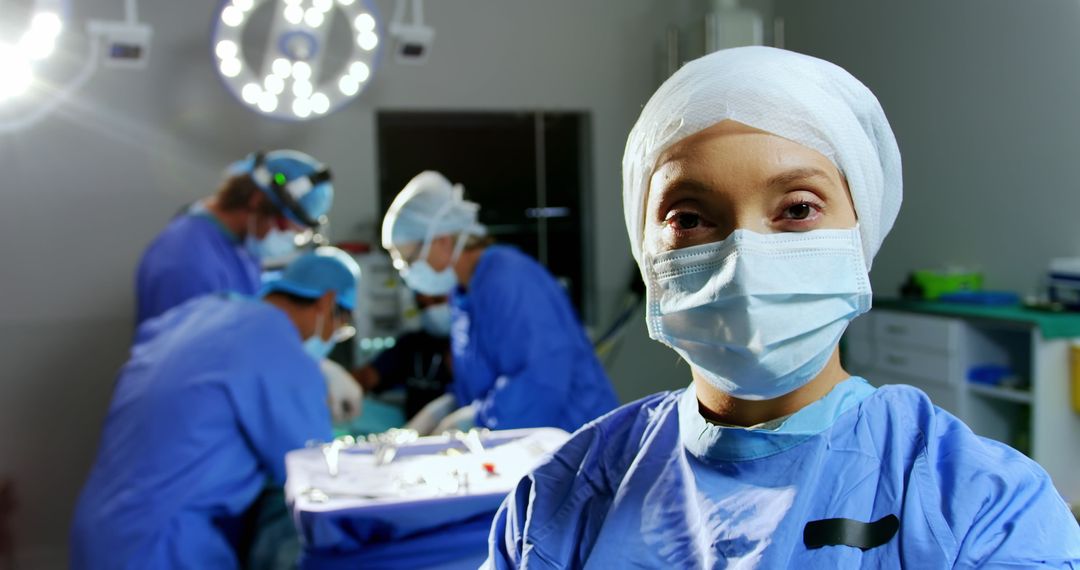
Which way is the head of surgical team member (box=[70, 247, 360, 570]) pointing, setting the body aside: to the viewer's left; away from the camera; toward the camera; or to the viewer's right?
to the viewer's right

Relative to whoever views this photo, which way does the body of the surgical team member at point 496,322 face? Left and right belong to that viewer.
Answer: facing to the left of the viewer

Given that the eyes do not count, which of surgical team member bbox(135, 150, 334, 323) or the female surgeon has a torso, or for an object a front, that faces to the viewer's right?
the surgical team member

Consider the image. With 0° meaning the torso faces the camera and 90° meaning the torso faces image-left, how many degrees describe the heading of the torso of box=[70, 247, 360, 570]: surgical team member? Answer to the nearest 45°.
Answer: approximately 225°

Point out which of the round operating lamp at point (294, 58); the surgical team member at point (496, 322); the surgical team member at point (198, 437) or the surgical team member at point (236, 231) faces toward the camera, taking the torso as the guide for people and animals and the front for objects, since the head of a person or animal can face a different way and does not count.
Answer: the round operating lamp

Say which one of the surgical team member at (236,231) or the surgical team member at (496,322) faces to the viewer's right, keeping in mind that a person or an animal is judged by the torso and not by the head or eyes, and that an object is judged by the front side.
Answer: the surgical team member at (236,231)

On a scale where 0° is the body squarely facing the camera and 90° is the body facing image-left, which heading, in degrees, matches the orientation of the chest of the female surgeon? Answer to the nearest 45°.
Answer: approximately 0°

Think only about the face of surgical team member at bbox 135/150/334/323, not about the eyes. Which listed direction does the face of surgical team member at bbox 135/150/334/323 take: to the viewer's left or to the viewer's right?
to the viewer's right

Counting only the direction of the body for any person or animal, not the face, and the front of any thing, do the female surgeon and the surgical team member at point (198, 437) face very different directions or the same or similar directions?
very different directions

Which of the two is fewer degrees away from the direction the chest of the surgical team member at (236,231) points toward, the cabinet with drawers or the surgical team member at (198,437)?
the cabinet with drawers

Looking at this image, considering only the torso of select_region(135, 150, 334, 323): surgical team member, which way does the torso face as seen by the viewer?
to the viewer's right
